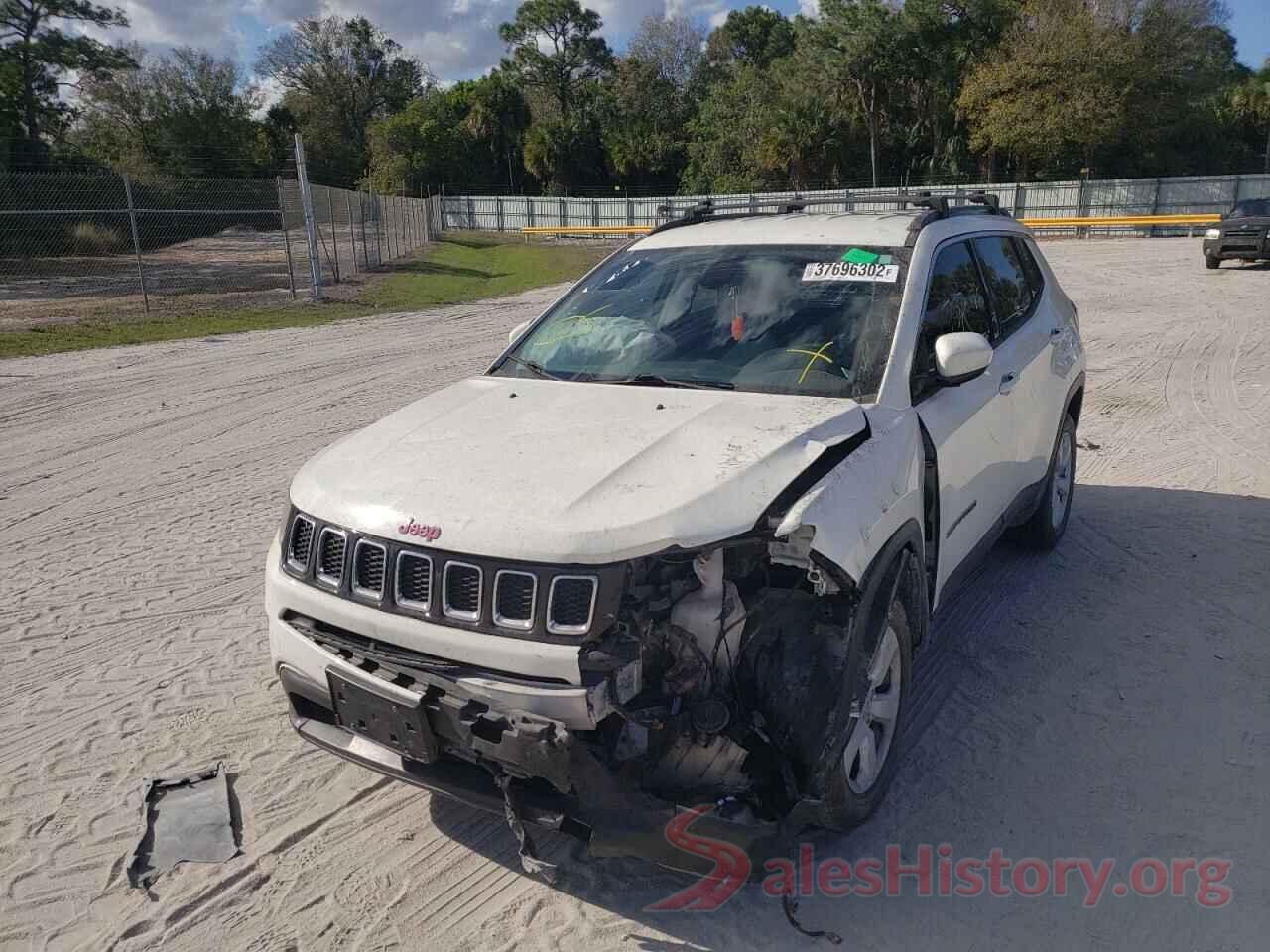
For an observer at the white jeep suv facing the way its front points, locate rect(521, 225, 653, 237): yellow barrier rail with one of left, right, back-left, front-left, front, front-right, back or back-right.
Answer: back-right

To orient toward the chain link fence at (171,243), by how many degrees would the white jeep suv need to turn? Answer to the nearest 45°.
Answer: approximately 90° to its right

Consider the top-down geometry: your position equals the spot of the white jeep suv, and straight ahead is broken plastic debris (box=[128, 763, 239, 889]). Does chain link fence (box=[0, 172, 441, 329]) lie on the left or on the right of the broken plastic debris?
right

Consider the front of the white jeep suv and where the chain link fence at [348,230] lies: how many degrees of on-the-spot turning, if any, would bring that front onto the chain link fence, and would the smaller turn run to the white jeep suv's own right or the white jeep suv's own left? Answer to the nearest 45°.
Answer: approximately 135° to the white jeep suv's own right

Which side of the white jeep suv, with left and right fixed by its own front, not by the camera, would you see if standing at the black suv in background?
back

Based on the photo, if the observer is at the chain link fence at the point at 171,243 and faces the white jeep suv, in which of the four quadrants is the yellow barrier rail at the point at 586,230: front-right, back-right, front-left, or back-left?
back-left

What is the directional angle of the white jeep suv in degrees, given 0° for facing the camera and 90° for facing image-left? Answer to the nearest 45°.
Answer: approximately 45°

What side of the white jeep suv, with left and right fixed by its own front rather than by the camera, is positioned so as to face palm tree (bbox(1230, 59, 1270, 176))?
back
